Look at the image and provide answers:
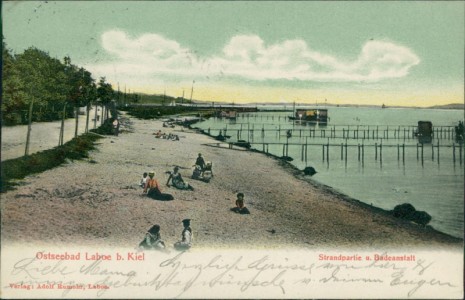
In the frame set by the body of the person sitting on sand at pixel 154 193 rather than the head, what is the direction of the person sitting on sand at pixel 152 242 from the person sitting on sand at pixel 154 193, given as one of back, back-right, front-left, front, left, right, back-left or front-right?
front-right

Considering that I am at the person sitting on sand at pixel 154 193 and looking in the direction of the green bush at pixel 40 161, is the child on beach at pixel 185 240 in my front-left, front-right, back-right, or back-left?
back-left

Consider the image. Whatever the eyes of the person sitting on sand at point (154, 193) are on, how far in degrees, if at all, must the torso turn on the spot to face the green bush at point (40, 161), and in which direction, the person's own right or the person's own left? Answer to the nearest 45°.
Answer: approximately 180°

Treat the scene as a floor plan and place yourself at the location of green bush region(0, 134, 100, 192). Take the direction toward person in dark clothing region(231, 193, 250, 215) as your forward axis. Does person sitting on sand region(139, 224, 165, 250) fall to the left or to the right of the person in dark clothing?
right

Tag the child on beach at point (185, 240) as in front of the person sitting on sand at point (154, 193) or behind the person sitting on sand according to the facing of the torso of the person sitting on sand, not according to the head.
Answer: in front

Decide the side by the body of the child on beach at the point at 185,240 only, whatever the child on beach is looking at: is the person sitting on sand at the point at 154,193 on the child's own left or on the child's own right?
on the child's own right
